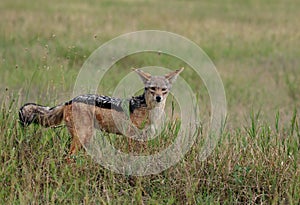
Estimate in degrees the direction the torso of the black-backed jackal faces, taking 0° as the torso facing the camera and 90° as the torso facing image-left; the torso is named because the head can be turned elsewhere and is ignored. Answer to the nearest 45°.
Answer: approximately 270°
